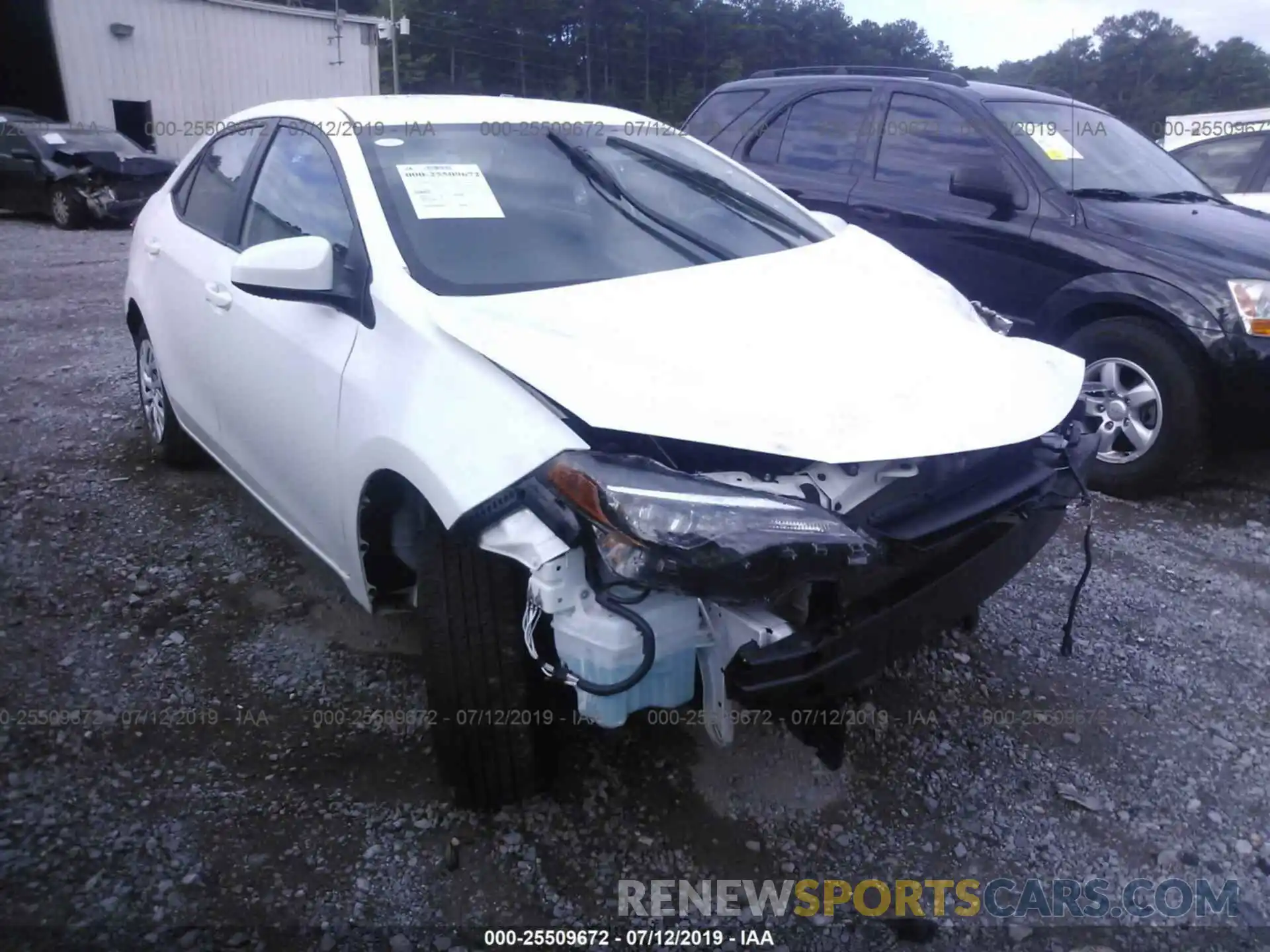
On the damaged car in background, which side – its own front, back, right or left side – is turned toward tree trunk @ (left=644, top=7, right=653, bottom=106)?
left

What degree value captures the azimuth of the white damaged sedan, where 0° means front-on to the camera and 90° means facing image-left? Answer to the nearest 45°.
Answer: approximately 315°

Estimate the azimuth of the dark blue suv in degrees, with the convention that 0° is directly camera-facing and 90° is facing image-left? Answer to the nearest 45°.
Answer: approximately 315°

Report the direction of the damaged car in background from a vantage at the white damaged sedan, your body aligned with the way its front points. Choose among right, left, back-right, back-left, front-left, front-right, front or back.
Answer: back

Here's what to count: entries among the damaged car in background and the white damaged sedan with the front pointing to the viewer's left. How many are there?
0

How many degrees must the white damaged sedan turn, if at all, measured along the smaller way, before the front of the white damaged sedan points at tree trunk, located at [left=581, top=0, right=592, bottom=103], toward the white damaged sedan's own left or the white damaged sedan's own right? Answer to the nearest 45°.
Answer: approximately 135° to the white damaged sedan's own left

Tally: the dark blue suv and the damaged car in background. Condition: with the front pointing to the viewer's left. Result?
0

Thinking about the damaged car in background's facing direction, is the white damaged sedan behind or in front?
in front

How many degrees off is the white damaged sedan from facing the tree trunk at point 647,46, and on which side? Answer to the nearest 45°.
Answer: approximately 135° to its left

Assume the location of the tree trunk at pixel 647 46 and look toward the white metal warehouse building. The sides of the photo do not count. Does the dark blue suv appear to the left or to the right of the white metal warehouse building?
left

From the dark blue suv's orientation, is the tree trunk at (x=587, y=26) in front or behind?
behind

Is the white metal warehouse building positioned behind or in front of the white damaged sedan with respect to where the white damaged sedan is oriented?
behind
